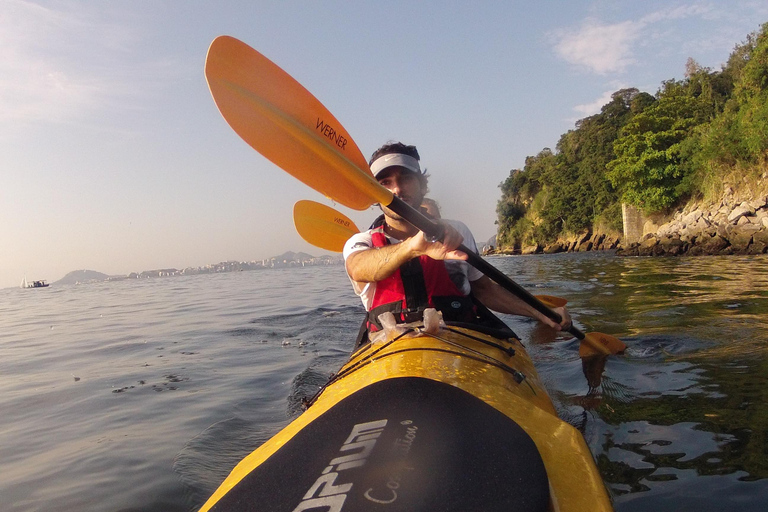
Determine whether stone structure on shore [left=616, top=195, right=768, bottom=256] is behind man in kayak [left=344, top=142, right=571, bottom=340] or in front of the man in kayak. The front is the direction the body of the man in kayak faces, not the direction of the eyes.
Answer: behind

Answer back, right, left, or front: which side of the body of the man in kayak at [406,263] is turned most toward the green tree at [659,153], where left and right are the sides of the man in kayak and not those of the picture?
back

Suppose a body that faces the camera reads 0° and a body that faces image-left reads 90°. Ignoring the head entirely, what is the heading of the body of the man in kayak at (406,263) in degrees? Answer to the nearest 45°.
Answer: approximately 0°
